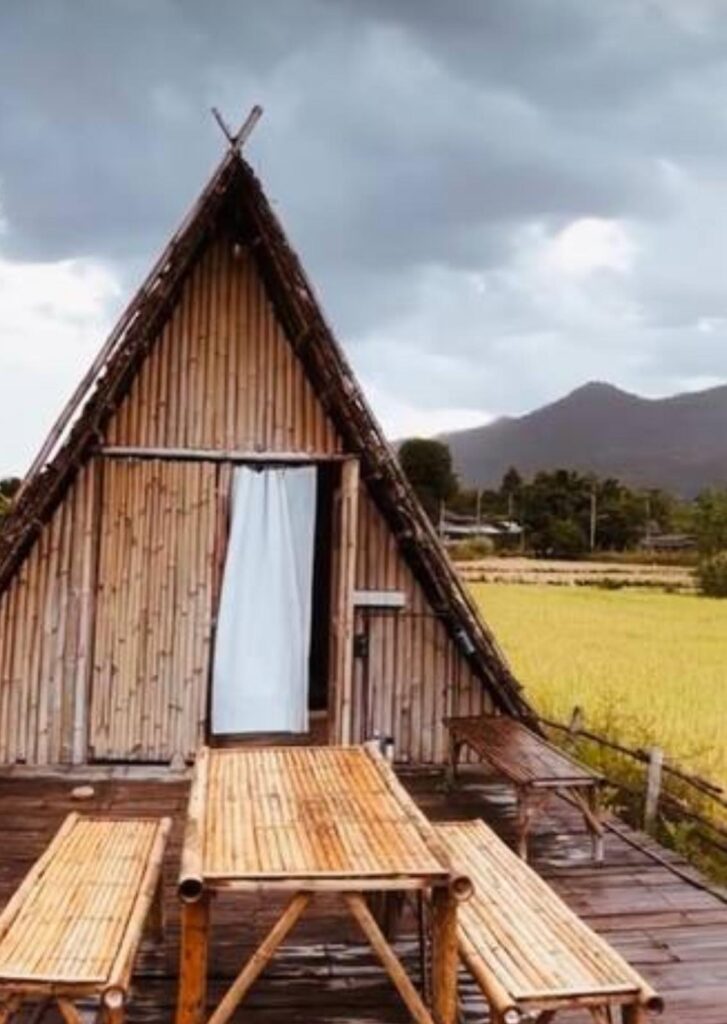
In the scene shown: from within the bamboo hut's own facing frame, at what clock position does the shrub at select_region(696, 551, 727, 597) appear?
The shrub is roughly at 7 o'clock from the bamboo hut.

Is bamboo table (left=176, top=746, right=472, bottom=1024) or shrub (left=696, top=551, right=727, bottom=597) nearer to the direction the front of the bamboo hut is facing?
the bamboo table

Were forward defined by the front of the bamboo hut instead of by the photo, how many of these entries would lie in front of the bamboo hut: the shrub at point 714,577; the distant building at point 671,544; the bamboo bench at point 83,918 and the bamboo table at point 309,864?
2

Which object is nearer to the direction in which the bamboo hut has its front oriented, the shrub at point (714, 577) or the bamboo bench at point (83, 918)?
the bamboo bench

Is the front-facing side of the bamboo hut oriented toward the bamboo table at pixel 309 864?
yes

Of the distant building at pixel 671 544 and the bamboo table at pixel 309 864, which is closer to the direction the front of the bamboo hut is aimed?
the bamboo table

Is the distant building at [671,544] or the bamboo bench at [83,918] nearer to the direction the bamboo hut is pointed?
the bamboo bench

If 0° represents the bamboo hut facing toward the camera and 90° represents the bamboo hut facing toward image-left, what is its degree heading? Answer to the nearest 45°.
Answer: approximately 0°

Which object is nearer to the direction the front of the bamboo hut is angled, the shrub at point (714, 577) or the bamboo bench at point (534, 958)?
the bamboo bench

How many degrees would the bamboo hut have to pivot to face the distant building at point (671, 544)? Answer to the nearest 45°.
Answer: approximately 135° to its left

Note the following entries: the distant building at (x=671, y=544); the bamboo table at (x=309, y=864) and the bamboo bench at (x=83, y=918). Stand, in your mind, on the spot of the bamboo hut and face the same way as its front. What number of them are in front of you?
2
